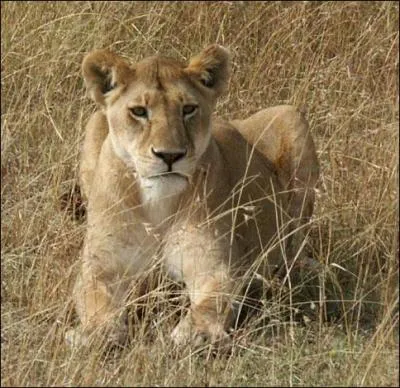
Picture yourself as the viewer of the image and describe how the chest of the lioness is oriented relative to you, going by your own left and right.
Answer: facing the viewer and to the left of the viewer
